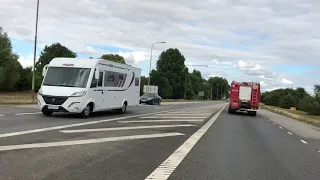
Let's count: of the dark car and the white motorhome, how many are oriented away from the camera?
0

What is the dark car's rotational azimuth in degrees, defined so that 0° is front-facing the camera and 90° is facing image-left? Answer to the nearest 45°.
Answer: approximately 45°

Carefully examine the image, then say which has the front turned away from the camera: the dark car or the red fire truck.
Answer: the red fire truck

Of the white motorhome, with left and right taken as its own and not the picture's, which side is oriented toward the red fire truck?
back

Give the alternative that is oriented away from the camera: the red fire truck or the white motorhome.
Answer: the red fire truck

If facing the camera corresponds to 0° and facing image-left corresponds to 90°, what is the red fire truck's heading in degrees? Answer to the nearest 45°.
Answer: approximately 180°

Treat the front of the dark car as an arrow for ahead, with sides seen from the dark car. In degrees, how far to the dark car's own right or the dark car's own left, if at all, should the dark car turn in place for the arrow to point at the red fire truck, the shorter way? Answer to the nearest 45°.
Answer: approximately 90° to the dark car's own left

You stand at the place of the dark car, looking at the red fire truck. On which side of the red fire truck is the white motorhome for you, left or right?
right

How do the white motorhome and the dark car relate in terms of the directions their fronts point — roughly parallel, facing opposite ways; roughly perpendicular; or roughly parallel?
roughly parallel

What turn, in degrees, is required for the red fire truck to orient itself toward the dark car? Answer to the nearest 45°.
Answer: approximately 45° to its left

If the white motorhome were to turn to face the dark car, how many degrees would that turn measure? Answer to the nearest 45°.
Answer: approximately 135° to its right

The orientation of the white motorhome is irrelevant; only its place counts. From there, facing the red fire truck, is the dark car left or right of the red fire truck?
left

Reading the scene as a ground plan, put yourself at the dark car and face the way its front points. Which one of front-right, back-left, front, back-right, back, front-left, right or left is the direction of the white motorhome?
front-left
